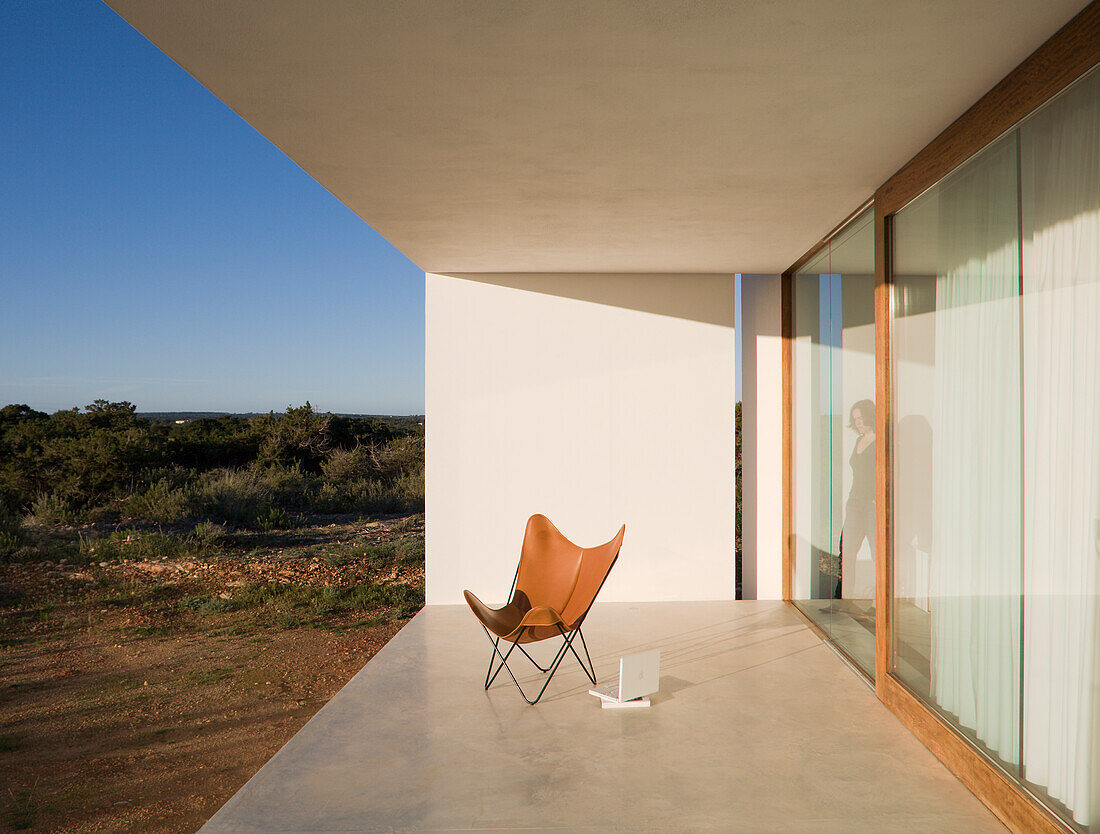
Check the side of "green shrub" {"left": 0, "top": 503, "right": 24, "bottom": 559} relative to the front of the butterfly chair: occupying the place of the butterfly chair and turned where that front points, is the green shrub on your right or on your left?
on your right

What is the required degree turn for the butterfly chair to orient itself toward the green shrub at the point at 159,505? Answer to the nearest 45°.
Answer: approximately 90° to its right

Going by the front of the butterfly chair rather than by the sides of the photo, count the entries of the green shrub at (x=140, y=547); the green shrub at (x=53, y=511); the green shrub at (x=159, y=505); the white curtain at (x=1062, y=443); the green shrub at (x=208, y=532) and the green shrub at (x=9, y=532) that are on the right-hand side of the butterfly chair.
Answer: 5

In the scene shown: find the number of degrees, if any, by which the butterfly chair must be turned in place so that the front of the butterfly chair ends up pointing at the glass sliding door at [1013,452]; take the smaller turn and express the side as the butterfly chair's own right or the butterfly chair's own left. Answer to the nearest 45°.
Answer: approximately 90° to the butterfly chair's own left

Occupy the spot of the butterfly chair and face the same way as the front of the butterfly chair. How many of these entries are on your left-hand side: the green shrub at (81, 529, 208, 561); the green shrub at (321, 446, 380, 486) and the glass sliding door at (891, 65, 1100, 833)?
1

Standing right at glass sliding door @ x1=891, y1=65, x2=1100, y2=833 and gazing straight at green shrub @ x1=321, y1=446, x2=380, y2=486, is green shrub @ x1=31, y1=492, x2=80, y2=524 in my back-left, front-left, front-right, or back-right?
front-left

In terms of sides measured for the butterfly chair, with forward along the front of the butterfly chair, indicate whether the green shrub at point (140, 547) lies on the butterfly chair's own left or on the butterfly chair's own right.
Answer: on the butterfly chair's own right

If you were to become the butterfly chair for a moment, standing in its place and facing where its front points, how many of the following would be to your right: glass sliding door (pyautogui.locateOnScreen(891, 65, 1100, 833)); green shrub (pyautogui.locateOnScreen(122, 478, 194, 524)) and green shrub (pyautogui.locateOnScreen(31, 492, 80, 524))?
2

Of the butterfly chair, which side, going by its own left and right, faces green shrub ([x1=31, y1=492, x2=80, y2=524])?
right

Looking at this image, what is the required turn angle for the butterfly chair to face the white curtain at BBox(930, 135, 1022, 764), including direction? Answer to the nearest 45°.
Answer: approximately 90° to its left

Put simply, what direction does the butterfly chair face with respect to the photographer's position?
facing the viewer and to the left of the viewer

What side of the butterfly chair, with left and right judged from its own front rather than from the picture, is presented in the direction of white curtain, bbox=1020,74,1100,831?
left

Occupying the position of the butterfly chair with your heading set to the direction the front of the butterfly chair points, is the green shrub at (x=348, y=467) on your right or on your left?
on your right

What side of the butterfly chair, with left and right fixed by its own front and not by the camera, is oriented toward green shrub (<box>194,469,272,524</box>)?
right

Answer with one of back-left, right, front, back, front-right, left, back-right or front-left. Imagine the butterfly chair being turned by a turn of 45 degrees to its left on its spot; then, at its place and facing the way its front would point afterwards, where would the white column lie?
back-left

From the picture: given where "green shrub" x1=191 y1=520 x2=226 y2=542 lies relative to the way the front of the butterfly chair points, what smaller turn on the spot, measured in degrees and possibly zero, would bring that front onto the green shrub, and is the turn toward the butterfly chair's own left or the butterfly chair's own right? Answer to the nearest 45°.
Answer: approximately 90° to the butterfly chair's own right
